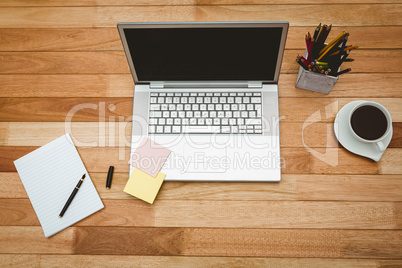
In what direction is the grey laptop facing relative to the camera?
toward the camera

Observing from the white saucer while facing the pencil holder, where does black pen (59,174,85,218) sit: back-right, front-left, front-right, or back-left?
front-left
